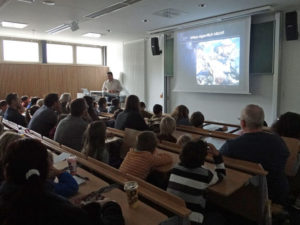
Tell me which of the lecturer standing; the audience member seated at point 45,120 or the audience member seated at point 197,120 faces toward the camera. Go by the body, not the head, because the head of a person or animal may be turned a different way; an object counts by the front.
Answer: the lecturer standing

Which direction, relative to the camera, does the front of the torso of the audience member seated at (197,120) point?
away from the camera

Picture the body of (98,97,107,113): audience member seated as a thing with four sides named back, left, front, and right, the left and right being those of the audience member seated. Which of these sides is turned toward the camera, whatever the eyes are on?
back

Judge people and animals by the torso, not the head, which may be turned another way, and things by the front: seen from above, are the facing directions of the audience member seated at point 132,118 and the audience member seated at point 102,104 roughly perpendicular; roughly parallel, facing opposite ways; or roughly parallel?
roughly parallel

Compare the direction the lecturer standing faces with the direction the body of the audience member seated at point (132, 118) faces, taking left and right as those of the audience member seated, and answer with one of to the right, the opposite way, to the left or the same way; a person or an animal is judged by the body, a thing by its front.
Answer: the opposite way

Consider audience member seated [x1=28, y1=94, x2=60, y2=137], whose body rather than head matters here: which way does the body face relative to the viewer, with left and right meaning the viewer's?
facing away from the viewer and to the right of the viewer

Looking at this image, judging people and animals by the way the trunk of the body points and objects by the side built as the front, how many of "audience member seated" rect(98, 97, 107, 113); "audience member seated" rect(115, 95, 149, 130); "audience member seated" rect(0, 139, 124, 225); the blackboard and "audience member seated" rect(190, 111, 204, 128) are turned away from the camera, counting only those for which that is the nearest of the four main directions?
4

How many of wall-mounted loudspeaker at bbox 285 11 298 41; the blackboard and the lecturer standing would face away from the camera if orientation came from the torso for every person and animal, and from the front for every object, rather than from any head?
0

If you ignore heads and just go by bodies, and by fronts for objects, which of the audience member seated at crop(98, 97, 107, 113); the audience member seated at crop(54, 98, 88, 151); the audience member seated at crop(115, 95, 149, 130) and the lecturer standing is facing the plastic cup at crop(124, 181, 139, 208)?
the lecturer standing

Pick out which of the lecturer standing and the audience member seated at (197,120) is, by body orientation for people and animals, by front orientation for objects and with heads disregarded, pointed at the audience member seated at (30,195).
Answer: the lecturer standing

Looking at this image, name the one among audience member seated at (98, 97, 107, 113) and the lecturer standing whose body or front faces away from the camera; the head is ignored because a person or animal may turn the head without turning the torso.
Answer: the audience member seated

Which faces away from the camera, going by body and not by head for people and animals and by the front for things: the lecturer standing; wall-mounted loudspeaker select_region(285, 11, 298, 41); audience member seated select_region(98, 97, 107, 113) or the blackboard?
the audience member seated

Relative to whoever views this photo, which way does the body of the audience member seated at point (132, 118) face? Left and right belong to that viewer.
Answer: facing away from the viewer

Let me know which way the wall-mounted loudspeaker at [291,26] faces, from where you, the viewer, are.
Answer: facing the viewer and to the left of the viewer

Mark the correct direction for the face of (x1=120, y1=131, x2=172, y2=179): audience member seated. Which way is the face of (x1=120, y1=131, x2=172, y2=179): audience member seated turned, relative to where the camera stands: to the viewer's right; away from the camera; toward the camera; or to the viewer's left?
away from the camera

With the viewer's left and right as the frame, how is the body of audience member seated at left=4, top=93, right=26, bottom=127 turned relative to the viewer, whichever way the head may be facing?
facing away from the viewer and to the right of the viewer

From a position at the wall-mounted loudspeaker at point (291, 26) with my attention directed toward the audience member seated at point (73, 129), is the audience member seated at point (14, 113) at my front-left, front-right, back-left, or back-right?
front-right
